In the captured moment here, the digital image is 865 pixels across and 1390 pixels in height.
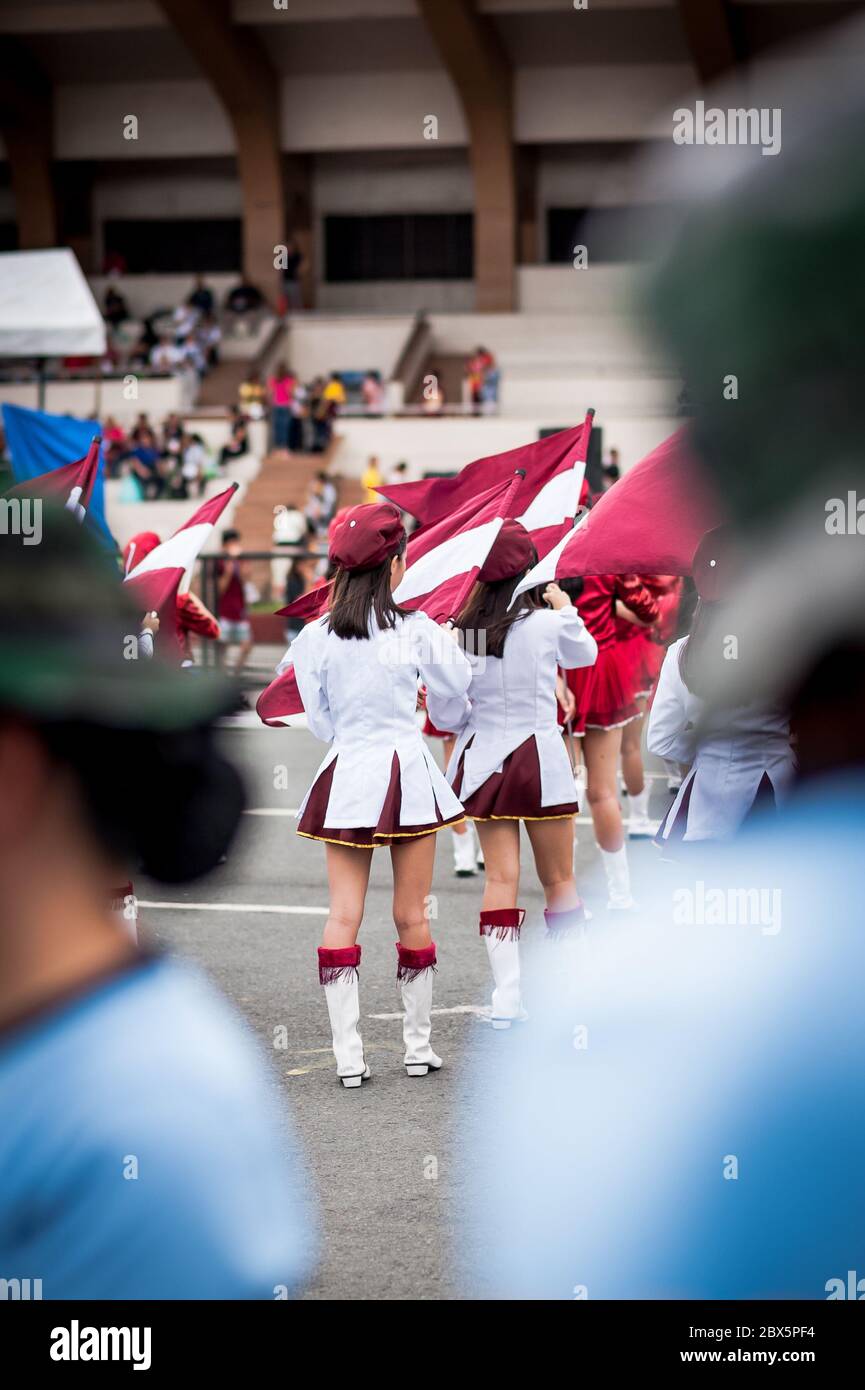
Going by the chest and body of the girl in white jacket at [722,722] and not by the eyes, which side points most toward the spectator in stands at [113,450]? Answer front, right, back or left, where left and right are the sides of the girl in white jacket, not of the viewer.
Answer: front

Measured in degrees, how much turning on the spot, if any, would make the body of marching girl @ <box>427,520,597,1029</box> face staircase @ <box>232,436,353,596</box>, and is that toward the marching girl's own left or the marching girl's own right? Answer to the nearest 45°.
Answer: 0° — they already face it

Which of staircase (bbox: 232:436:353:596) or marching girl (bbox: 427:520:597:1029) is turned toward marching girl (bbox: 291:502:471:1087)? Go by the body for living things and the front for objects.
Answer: the staircase

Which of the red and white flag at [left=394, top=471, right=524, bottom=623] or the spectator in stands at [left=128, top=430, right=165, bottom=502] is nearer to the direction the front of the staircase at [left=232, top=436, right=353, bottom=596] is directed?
the red and white flag

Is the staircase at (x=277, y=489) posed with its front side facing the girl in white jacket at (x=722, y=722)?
yes

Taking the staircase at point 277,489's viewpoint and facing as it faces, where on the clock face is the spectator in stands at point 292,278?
The spectator in stands is roughly at 6 o'clock from the staircase.

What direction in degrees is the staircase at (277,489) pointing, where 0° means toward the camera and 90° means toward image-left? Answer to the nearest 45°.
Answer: approximately 0°

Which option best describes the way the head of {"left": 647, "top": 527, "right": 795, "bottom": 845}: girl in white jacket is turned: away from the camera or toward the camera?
away from the camera

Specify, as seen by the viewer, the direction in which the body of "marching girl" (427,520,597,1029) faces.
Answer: away from the camera

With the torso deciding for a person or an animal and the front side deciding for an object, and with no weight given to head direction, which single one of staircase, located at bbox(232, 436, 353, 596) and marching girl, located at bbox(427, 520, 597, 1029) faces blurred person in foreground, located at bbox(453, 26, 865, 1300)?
the staircase

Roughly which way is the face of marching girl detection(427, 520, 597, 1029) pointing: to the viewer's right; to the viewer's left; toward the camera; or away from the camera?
away from the camera

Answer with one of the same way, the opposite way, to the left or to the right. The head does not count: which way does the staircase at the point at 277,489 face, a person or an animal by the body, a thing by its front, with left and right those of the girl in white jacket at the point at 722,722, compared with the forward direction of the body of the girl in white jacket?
the opposite way

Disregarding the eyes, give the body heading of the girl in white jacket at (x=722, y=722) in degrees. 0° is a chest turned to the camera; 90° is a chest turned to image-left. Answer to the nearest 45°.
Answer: approximately 180°
